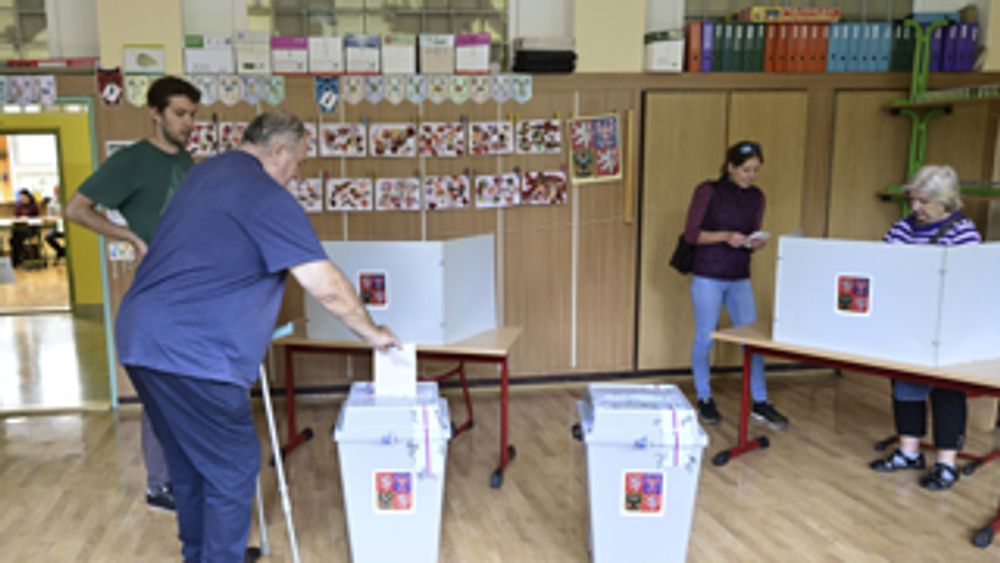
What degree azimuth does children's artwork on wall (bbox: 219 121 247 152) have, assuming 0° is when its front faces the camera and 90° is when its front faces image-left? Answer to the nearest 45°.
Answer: approximately 0°

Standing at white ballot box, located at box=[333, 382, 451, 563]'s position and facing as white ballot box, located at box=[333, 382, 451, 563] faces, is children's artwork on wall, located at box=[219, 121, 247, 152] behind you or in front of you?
behind
